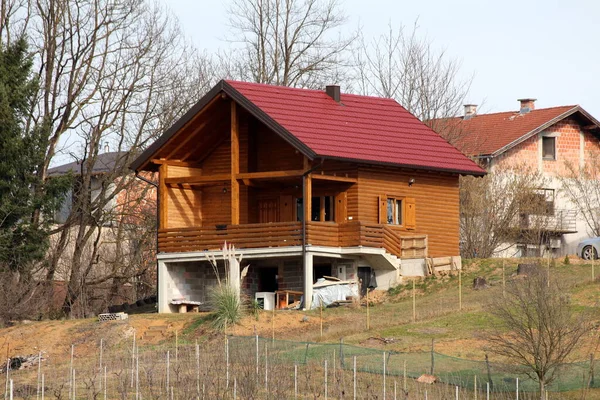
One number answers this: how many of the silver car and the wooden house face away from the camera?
0

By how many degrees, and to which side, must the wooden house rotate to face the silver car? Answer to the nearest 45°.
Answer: approximately 135° to its left

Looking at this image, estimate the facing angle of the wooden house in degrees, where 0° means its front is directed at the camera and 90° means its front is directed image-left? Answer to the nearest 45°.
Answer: approximately 45°

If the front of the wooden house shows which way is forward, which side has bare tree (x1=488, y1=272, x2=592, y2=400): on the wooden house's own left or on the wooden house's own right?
on the wooden house's own left
